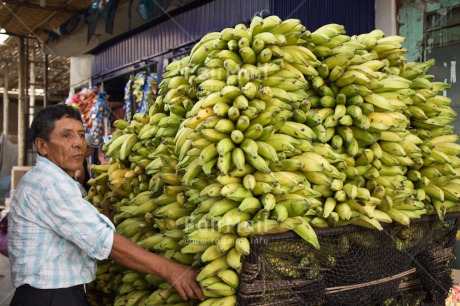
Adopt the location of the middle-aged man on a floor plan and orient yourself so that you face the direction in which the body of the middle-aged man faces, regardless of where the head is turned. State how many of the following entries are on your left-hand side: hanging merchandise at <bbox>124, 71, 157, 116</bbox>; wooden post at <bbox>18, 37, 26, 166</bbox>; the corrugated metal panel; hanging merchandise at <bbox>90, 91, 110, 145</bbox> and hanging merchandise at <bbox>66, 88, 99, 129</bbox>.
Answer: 5

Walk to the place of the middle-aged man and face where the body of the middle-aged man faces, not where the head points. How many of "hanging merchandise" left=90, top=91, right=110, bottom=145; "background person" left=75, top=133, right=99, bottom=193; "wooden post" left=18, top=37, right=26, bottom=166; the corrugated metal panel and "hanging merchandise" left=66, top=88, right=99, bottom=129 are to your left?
5

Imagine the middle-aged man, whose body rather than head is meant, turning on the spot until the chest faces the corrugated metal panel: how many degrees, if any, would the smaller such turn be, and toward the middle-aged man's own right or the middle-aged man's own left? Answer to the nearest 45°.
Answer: approximately 90° to the middle-aged man's own left

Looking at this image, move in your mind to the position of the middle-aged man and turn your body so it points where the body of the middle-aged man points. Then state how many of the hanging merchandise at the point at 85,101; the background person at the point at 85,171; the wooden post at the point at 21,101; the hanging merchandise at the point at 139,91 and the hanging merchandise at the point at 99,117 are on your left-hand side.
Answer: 5

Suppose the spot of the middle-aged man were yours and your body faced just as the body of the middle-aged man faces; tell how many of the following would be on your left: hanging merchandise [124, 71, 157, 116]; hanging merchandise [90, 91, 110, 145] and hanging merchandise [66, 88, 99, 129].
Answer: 3

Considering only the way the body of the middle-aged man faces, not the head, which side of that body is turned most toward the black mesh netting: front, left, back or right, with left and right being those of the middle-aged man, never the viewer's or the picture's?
front

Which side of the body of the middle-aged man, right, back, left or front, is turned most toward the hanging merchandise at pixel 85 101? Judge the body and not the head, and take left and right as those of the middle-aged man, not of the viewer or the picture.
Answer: left

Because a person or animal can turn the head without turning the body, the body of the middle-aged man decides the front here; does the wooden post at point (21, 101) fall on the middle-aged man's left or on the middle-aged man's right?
on the middle-aged man's left

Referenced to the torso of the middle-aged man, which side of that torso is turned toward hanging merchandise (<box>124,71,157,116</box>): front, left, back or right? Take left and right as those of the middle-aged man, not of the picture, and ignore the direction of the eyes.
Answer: left

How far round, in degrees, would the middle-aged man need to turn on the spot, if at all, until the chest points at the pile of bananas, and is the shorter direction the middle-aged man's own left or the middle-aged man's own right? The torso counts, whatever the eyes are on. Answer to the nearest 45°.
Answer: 0° — they already face it

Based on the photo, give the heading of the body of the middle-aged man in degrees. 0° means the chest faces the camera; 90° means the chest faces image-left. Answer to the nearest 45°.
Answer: approximately 270°

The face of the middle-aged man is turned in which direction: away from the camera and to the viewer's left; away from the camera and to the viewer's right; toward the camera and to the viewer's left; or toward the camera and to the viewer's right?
toward the camera and to the viewer's right

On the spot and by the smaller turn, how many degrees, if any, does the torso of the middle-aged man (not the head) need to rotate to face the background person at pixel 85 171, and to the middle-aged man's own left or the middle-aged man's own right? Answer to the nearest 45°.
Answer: approximately 90° to the middle-aged man's own left

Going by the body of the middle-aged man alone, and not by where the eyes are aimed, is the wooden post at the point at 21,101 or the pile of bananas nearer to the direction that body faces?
the pile of bananas

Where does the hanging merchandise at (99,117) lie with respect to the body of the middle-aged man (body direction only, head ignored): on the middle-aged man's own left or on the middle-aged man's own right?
on the middle-aged man's own left
